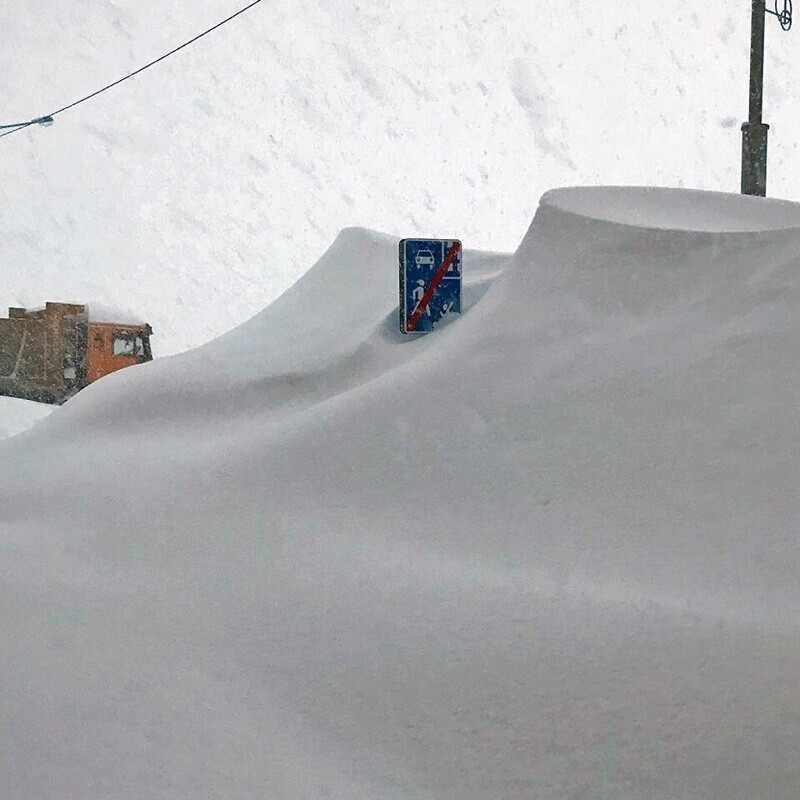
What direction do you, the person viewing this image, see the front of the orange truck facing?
facing to the right of the viewer

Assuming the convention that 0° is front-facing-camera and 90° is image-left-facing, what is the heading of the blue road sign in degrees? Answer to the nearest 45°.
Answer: approximately 315°

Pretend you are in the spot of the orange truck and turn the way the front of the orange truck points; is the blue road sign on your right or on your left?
on your right

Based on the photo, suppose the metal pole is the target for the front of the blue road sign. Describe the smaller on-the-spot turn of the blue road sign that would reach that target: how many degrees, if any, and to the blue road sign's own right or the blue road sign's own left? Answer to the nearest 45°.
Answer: approximately 90° to the blue road sign's own left
